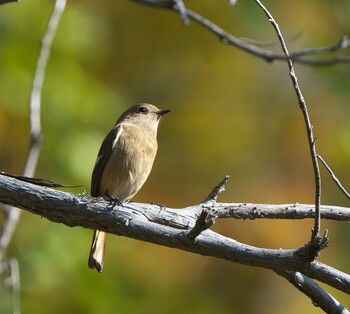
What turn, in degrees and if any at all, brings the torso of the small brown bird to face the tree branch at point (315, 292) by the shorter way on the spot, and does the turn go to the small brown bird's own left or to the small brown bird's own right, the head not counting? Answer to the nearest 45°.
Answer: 0° — it already faces it

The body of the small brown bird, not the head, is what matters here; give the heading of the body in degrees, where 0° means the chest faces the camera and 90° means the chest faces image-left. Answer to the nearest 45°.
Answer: approximately 315°
